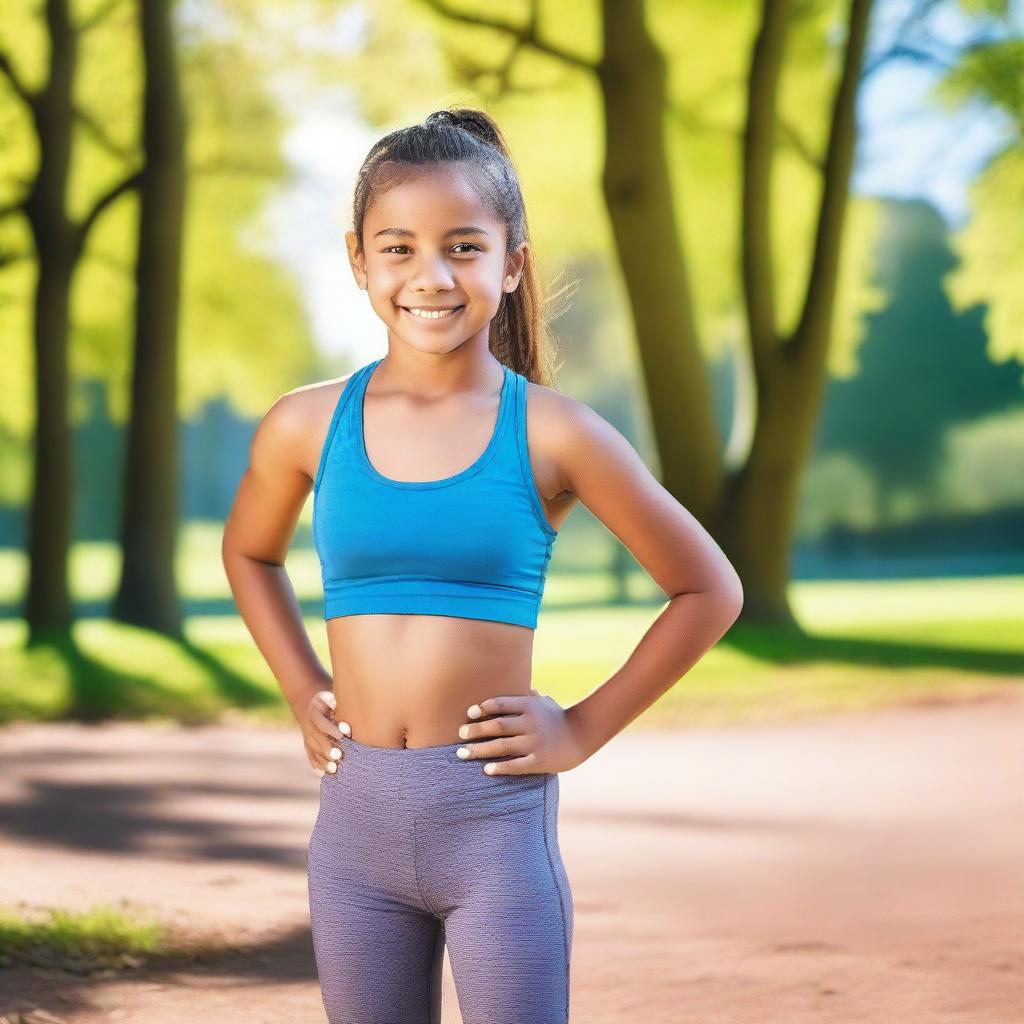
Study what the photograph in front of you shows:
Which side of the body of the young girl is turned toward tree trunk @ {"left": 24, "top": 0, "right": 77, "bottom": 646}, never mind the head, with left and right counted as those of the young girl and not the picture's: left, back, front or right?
back

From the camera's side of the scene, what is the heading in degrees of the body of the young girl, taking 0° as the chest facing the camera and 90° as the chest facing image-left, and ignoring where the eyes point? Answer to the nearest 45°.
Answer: approximately 0°

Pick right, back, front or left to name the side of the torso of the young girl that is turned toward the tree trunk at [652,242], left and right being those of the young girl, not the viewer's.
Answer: back

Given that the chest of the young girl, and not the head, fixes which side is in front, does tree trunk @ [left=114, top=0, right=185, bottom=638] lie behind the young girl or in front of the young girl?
behind
